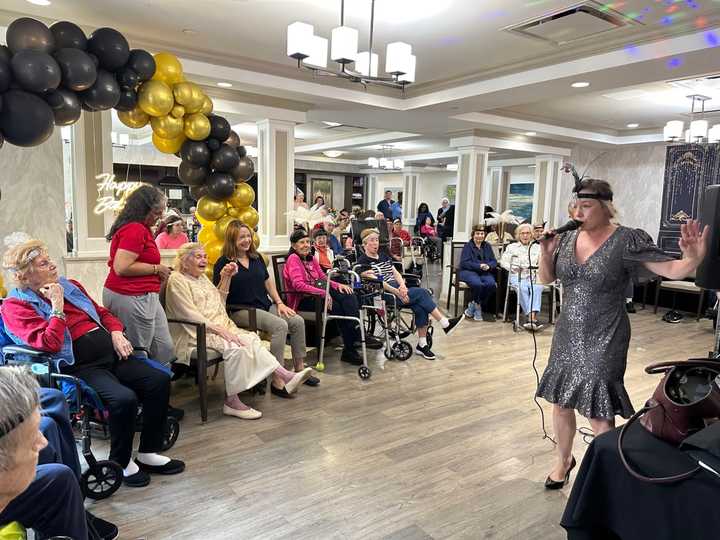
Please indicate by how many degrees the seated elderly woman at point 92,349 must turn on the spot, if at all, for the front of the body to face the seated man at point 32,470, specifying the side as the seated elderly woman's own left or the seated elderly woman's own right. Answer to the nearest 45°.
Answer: approximately 45° to the seated elderly woman's own right

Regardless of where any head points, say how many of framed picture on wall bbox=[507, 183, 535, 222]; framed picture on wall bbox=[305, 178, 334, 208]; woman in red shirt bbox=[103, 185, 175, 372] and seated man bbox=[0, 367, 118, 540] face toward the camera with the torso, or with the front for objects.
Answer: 2

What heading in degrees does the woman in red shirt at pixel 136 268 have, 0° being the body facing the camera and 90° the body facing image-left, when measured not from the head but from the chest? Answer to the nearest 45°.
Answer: approximately 270°

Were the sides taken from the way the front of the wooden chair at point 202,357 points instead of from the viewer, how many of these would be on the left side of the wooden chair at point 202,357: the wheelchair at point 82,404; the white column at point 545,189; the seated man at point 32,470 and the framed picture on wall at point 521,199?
2

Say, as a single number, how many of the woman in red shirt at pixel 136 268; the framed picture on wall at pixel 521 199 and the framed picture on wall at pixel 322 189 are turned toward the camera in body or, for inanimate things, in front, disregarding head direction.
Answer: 2

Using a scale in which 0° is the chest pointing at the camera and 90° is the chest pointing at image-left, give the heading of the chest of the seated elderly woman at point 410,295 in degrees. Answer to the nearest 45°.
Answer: approximately 315°

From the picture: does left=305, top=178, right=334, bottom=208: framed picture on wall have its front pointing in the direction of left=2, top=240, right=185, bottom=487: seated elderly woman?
yes

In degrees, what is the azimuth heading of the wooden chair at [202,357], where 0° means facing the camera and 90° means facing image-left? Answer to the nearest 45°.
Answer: approximately 315°

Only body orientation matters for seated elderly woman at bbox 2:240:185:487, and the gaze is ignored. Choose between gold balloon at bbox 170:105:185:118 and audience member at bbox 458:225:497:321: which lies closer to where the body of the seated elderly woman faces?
the audience member

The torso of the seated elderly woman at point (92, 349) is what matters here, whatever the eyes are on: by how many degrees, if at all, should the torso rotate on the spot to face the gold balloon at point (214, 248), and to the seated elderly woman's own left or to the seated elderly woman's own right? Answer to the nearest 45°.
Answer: approximately 90° to the seated elderly woman's own left

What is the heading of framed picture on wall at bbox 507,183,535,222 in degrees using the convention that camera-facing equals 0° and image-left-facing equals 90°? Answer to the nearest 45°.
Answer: approximately 0°

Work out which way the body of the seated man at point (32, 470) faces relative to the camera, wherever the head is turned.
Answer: to the viewer's right
